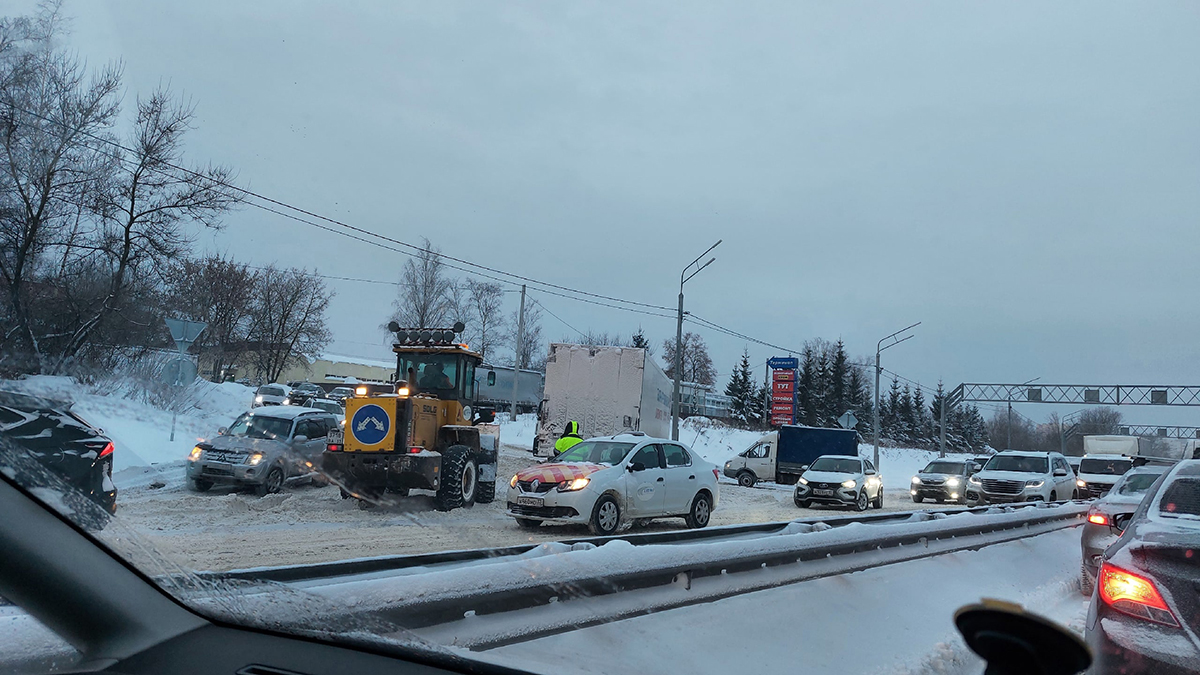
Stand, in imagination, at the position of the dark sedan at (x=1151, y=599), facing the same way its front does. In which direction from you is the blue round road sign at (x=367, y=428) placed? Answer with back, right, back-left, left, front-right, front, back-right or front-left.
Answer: left

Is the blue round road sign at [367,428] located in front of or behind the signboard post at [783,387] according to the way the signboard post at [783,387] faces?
in front

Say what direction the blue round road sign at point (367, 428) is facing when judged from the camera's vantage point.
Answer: facing the viewer

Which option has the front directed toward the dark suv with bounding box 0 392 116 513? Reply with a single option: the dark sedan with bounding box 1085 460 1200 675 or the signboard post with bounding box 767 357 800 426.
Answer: the signboard post

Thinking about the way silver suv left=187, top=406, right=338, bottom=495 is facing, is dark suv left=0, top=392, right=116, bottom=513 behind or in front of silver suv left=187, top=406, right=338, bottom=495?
in front

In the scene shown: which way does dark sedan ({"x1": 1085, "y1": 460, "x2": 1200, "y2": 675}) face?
away from the camera

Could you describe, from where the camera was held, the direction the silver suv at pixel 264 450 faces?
facing the viewer and to the left of the viewer

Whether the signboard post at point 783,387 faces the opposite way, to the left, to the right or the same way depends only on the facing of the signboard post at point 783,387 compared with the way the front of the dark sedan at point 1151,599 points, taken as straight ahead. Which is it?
the opposite way

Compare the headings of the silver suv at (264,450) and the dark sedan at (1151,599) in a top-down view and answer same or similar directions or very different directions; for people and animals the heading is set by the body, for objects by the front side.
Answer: very different directions

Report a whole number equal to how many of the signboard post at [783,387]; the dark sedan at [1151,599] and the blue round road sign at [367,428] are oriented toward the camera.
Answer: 2

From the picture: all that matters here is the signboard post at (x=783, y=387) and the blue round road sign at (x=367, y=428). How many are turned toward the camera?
2

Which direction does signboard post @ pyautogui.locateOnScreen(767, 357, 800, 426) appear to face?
toward the camera

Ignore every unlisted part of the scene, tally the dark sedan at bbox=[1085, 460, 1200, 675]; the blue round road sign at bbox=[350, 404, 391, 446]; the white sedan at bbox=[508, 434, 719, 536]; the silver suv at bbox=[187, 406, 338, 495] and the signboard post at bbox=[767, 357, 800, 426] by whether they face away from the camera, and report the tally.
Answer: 1

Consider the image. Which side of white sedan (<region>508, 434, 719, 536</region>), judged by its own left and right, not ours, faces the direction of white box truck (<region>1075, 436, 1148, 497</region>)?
back

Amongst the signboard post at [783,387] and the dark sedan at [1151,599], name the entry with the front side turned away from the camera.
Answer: the dark sedan

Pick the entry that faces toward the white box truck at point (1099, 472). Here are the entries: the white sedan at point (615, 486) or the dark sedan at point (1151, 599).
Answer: the dark sedan
